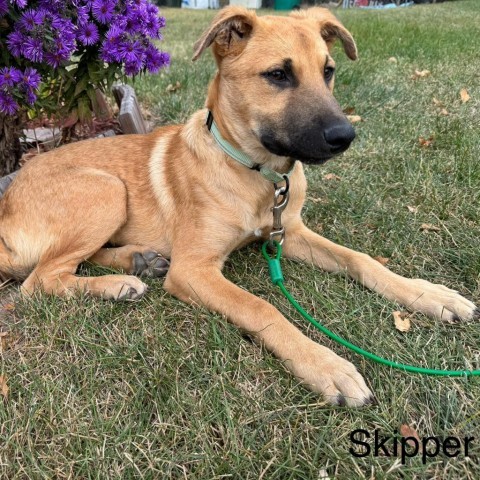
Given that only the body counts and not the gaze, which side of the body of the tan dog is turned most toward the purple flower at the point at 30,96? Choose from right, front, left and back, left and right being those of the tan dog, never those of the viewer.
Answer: back

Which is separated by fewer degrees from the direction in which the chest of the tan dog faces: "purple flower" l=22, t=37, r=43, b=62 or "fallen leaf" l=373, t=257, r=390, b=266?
the fallen leaf

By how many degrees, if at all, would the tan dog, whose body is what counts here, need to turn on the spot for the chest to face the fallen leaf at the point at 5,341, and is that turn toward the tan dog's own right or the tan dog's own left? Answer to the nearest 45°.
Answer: approximately 90° to the tan dog's own right

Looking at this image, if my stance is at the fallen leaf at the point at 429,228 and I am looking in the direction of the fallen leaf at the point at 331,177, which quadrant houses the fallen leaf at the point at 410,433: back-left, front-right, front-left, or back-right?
back-left

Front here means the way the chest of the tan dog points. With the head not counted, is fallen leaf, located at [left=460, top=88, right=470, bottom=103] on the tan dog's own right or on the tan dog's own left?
on the tan dog's own left

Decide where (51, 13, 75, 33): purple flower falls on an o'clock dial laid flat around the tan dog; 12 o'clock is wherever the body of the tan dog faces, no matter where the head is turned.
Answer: The purple flower is roughly at 6 o'clock from the tan dog.

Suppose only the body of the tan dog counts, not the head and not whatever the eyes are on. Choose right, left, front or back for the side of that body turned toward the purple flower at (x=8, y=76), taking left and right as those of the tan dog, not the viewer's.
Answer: back

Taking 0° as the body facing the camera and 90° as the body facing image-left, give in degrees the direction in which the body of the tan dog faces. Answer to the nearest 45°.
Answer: approximately 315°

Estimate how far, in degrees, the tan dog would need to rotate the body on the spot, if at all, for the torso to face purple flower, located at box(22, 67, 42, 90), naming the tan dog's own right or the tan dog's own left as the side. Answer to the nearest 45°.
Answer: approximately 180°

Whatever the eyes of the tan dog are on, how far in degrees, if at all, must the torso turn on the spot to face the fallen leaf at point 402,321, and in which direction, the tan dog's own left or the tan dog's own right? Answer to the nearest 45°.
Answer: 0° — it already faces it

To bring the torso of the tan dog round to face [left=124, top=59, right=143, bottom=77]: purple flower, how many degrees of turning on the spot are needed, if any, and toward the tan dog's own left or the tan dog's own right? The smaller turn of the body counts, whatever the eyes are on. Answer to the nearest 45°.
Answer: approximately 180°

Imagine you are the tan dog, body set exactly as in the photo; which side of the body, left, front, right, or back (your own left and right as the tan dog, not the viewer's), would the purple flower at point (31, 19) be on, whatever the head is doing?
back

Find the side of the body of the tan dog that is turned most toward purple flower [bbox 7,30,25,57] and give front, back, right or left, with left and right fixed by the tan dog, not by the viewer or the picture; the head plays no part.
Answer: back

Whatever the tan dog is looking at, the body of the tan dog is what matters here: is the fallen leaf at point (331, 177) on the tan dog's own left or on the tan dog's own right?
on the tan dog's own left

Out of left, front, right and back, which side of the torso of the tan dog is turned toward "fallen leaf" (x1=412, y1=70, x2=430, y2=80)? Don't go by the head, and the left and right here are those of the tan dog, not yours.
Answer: left

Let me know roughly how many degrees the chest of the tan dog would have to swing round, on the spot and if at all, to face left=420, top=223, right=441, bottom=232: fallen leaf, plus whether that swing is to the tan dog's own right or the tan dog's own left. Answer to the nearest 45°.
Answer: approximately 45° to the tan dog's own left

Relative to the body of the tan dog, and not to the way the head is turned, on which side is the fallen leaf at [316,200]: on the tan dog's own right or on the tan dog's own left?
on the tan dog's own left
